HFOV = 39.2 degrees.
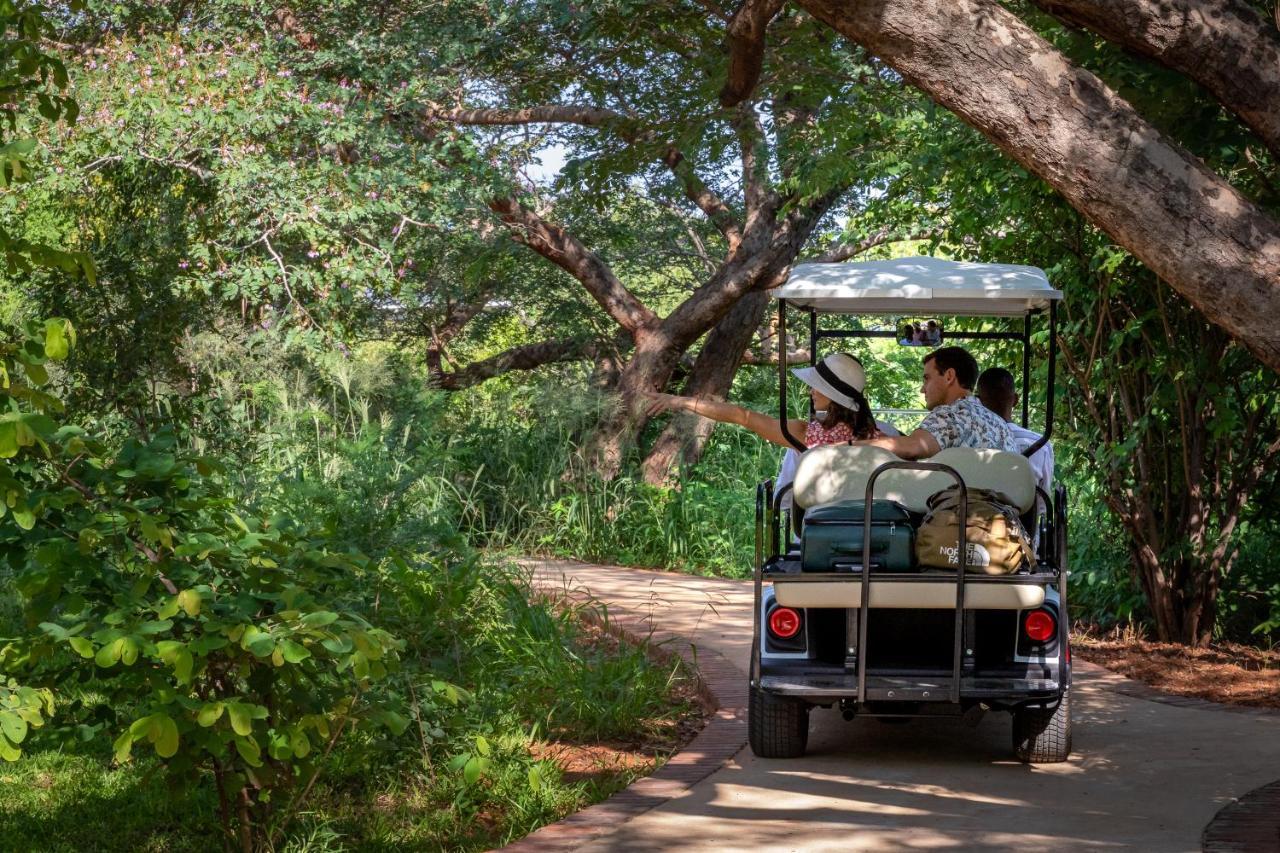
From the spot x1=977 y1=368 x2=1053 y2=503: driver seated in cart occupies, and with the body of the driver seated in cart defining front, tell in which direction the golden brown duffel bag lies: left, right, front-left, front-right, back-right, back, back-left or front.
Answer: back

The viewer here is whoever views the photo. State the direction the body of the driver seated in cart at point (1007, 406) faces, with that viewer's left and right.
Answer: facing away from the viewer

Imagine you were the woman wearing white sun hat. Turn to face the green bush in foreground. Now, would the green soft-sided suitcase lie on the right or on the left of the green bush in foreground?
left

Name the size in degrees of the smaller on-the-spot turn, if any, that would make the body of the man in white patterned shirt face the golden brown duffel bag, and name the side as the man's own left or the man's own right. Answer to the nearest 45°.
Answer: approximately 135° to the man's own left

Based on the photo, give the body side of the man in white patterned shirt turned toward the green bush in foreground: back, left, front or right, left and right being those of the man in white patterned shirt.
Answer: left

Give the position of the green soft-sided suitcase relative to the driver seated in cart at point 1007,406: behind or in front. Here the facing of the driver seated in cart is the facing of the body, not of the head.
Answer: behind

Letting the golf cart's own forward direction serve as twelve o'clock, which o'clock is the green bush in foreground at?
The green bush in foreground is roughly at 7 o'clock from the golf cart.

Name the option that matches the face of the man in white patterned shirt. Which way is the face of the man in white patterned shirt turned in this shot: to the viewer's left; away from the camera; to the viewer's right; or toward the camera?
to the viewer's left

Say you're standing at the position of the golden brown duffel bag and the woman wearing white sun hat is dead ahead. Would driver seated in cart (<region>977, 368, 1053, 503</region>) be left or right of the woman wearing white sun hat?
right

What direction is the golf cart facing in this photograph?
away from the camera

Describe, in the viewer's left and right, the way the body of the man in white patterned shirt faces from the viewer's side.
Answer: facing away from the viewer and to the left of the viewer
